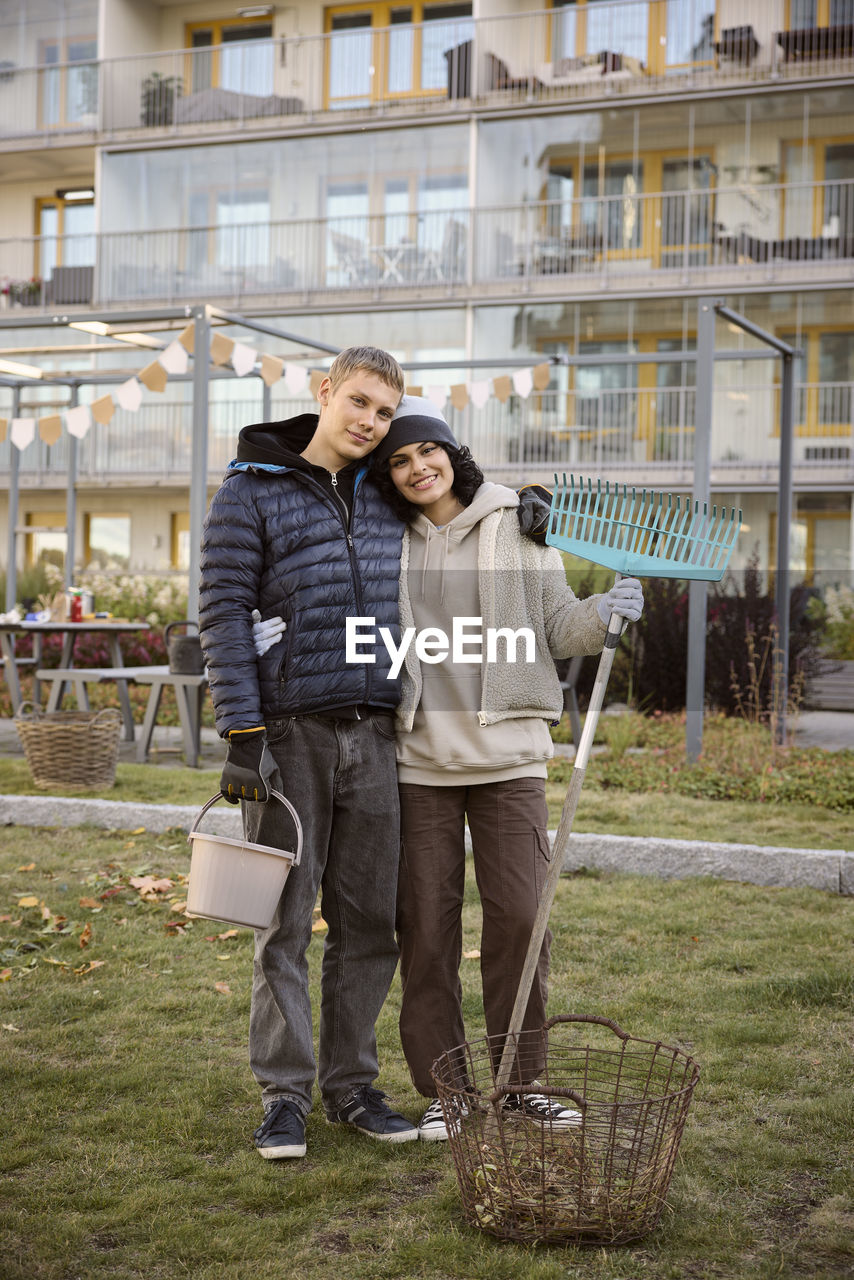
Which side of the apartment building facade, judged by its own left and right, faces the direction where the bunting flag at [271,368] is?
front

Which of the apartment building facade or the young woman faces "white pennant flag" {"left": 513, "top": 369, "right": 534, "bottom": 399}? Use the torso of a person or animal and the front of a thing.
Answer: the apartment building facade

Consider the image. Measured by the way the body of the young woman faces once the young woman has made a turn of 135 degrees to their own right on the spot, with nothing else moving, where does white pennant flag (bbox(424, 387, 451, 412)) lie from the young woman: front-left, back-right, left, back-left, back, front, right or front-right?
front-right

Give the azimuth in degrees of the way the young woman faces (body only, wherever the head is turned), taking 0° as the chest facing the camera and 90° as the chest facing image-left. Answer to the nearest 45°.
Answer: approximately 0°

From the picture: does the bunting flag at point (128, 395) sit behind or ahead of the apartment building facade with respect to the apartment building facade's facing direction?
ahead

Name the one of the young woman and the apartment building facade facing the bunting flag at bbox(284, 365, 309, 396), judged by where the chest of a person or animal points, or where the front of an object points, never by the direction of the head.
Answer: the apartment building facade

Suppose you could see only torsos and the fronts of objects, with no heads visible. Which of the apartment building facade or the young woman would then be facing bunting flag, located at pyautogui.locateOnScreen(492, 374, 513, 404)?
the apartment building facade

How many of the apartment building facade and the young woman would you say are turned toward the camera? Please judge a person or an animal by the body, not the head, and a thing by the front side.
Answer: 2

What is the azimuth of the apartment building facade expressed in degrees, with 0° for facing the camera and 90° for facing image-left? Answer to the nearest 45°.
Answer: approximately 0°

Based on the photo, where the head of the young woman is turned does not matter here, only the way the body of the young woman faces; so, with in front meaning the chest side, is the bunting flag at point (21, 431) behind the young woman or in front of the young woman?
behind

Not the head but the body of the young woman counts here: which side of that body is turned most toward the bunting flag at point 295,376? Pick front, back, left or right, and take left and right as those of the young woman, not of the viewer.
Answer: back
